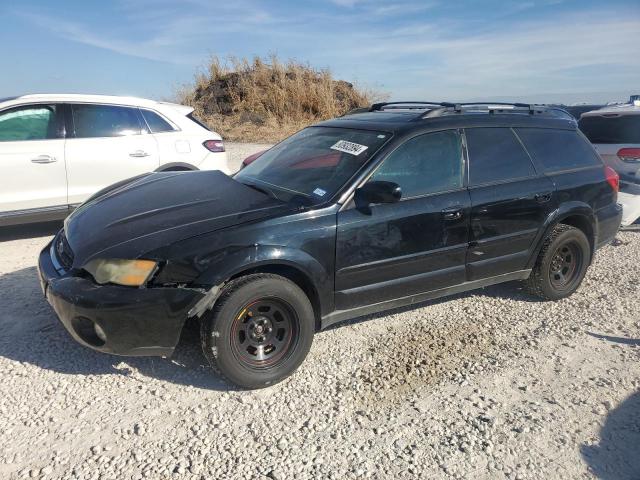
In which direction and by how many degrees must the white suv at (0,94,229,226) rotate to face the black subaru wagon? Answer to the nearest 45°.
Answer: approximately 135° to its left

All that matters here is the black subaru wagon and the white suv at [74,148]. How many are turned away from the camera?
0

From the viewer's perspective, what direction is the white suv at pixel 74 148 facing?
to the viewer's left

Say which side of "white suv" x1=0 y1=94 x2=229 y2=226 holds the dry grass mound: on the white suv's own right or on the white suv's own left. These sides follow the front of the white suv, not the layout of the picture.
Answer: on the white suv's own right

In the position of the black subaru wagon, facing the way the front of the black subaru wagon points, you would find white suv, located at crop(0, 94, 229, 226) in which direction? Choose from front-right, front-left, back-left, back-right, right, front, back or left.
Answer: right

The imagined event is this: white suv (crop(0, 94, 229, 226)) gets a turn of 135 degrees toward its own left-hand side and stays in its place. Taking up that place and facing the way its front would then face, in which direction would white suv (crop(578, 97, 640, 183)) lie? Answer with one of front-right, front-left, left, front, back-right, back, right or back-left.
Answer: front-left

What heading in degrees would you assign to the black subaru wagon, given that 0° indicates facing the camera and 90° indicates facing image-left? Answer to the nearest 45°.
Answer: approximately 45°

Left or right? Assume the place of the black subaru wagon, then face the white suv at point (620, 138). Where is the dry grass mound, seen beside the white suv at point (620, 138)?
left

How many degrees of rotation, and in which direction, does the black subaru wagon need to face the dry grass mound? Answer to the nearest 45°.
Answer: approximately 135° to its right

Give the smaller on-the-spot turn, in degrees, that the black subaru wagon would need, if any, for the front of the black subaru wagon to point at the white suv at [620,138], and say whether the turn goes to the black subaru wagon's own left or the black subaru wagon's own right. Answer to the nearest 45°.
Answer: approximately 180°

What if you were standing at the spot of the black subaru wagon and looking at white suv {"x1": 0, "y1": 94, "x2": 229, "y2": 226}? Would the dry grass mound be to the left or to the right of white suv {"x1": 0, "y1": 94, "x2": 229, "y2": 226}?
right
